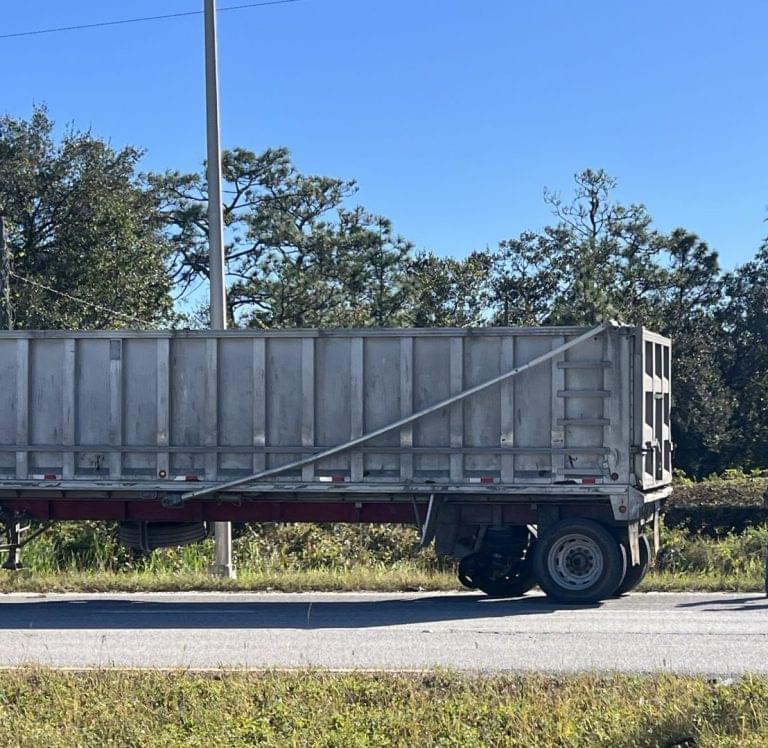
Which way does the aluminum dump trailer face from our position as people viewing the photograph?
facing to the left of the viewer

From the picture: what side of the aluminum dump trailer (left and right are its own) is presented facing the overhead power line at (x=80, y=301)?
right

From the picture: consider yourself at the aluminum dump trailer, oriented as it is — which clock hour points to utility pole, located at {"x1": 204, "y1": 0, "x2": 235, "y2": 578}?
The utility pole is roughly at 2 o'clock from the aluminum dump trailer.
